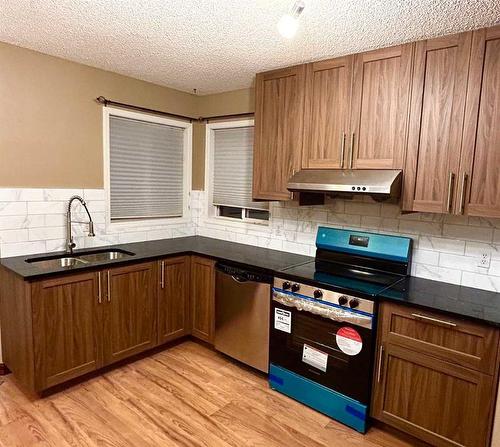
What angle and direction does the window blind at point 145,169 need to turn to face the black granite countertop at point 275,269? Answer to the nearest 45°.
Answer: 0° — it already faces it

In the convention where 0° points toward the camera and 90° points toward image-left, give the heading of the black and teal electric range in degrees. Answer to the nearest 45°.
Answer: approximately 45°

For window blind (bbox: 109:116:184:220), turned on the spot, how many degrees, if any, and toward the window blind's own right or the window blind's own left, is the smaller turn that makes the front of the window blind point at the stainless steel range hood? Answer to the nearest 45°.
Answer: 0° — it already faces it

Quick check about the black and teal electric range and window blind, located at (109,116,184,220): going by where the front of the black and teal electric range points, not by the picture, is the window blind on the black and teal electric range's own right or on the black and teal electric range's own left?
on the black and teal electric range's own right

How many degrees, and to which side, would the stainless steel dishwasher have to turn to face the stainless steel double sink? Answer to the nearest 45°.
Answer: approximately 45° to its right

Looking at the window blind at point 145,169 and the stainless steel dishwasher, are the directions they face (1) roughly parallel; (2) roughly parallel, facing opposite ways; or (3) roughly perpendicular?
roughly perpendicular

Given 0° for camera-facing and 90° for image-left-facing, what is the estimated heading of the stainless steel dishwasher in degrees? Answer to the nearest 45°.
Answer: approximately 45°
